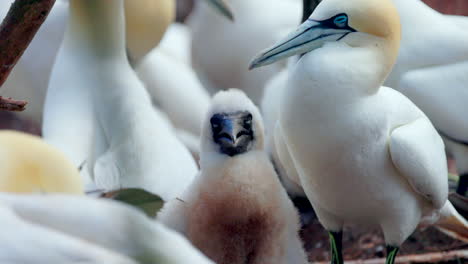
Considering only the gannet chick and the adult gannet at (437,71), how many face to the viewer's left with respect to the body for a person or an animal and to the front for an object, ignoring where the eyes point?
1

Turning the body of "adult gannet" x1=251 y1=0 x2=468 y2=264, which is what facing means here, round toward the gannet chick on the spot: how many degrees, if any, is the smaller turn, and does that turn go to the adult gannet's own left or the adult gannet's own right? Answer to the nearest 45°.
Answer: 0° — it already faces it

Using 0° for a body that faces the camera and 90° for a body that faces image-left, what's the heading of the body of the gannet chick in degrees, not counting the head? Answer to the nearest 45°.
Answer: approximately 0°

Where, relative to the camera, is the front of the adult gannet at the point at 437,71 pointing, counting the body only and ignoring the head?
to the viewer's left

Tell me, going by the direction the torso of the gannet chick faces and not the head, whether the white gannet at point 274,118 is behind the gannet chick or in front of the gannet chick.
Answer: behind

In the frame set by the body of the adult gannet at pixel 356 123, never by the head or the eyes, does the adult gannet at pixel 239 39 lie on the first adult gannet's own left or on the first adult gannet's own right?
on the first adult gannet's own right

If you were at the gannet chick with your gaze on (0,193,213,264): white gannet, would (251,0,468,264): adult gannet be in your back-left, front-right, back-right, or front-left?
back-left
